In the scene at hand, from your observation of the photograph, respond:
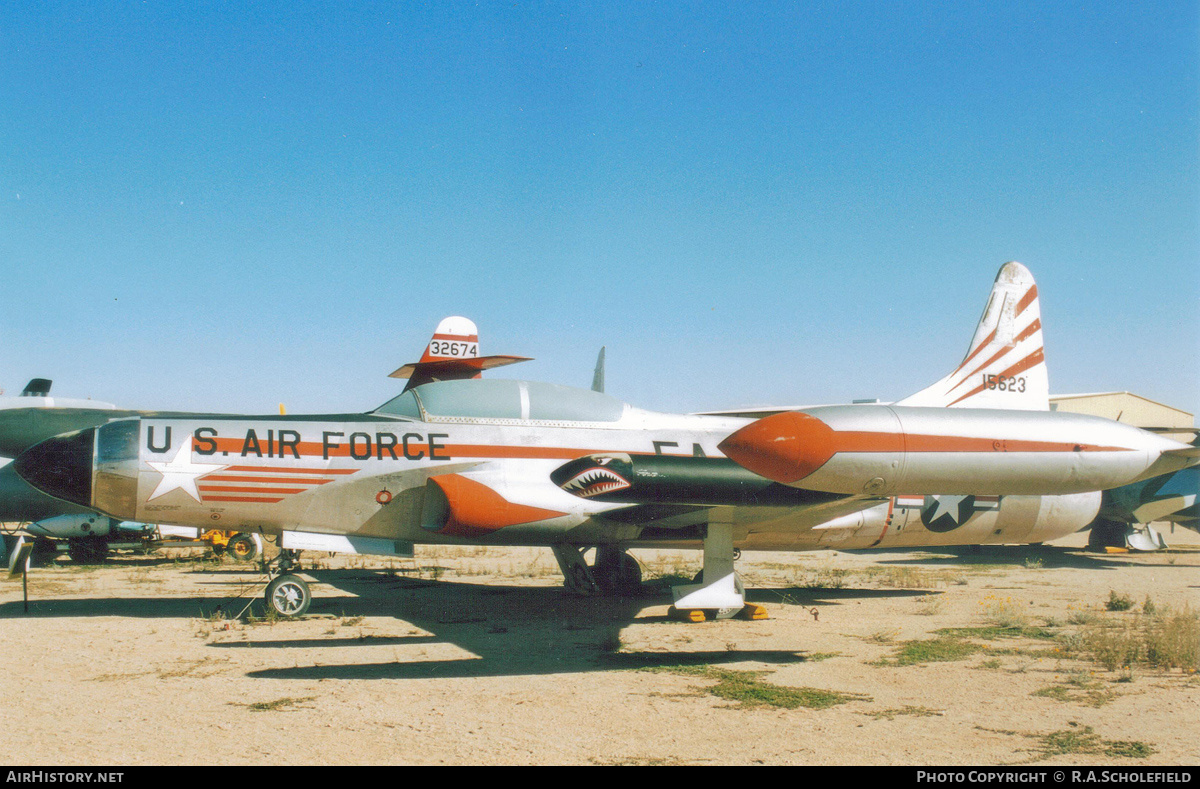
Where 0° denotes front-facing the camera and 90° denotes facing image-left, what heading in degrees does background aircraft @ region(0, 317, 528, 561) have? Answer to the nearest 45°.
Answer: approximately 45°

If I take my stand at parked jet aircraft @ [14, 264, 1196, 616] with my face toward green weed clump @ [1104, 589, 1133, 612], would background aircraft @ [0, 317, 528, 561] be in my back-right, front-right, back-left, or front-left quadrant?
back-left
